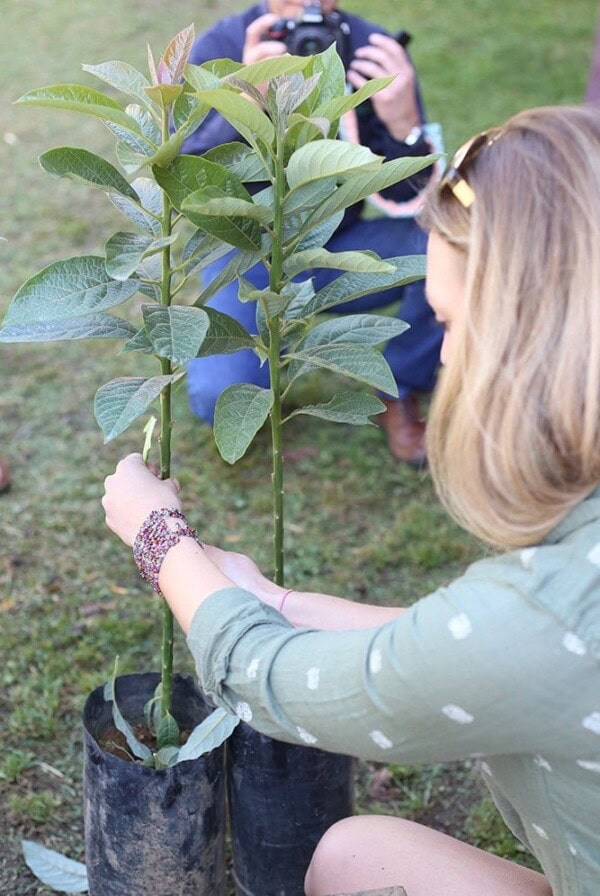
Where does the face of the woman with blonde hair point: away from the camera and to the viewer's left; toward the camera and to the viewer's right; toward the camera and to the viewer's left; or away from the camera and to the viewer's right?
away from the camera and to the viewer's left

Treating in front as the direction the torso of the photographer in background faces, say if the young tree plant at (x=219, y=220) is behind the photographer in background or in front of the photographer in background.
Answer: in front

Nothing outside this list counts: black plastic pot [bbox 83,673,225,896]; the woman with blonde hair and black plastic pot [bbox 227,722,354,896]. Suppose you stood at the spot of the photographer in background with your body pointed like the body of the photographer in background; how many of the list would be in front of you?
3

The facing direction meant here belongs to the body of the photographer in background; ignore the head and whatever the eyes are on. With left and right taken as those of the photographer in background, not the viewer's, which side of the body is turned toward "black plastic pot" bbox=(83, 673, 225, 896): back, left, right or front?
front

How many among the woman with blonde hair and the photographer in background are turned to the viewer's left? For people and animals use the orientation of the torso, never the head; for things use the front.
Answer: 1

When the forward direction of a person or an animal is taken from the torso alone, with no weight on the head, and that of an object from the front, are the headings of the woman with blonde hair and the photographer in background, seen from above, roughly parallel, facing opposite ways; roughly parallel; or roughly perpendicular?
roughly perpendicular

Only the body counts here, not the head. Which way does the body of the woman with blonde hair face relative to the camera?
to the viewer's left

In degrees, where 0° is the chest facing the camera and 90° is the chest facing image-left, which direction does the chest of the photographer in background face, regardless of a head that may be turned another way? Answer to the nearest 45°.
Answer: approximately 0°

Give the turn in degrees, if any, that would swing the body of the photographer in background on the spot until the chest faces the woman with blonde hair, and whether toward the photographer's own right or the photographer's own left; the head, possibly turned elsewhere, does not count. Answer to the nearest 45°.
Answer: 0° — they already face them

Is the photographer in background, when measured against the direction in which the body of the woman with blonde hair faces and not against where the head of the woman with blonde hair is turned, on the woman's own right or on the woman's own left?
on the woman's own right
